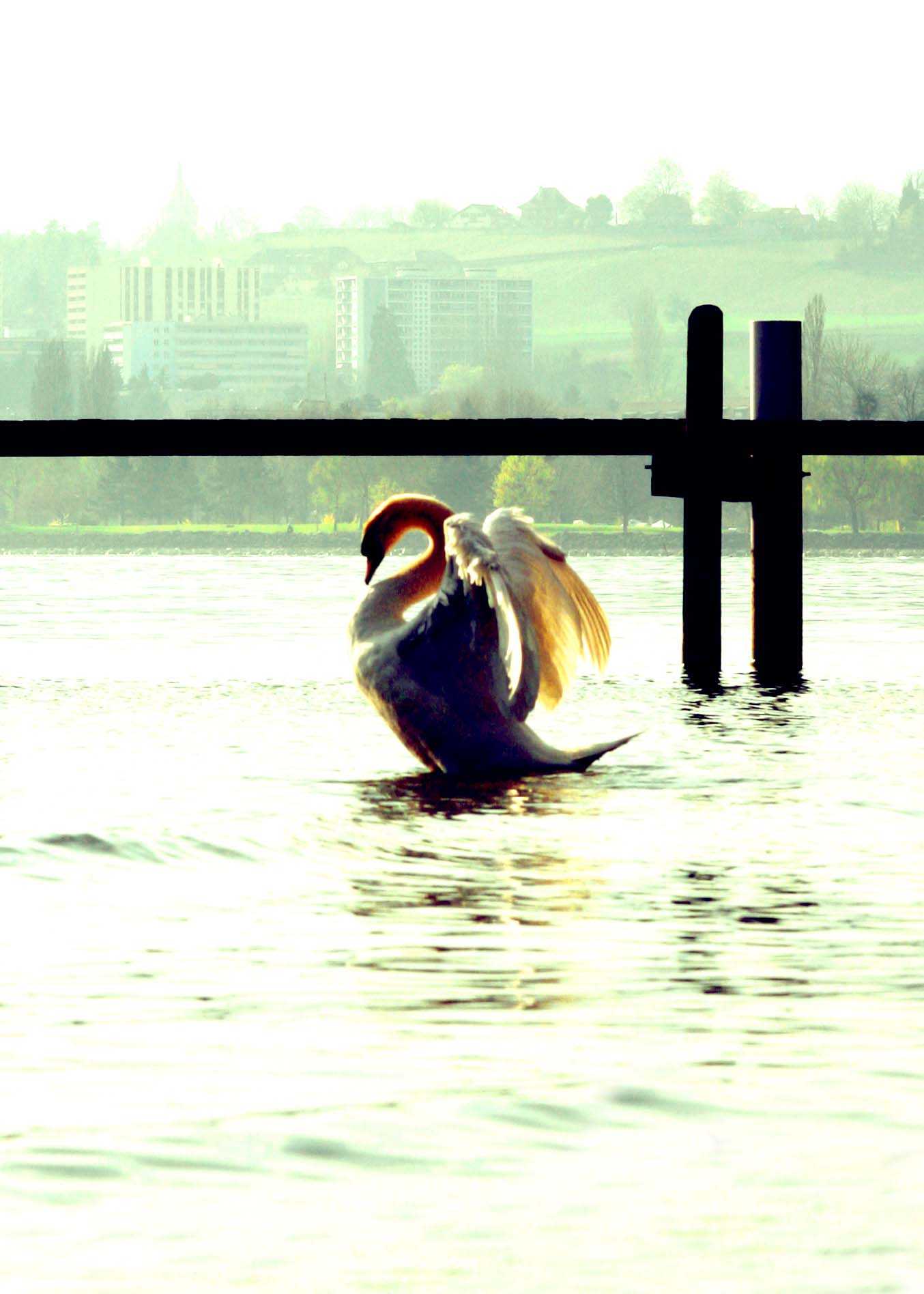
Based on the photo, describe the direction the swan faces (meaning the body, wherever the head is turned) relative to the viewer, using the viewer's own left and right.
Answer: facing to the left of the viewer

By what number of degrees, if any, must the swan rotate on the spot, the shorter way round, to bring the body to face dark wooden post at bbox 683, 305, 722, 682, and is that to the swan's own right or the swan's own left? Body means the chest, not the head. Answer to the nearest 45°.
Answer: approximately 90° to the swan's own right

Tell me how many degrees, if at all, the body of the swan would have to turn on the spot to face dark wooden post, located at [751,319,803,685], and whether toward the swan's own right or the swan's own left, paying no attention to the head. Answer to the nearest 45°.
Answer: approximately 90° to the swan's own right
